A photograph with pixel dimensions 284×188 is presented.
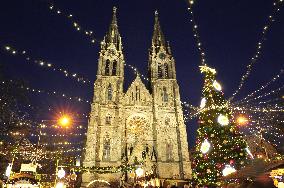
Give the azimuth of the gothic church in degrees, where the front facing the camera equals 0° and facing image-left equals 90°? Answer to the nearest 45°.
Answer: approximately 0°

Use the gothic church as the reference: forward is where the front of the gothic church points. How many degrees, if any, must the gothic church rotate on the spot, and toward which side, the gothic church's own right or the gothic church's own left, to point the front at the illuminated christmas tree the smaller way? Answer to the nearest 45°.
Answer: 0° — it already faces it
